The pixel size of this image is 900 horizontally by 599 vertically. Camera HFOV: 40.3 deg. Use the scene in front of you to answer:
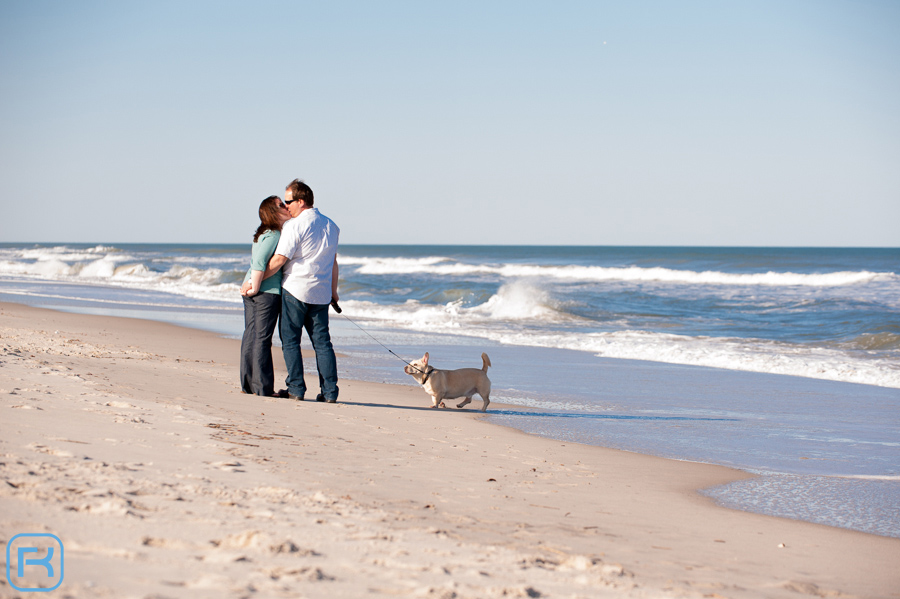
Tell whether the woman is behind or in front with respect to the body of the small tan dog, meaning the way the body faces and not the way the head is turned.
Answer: in front

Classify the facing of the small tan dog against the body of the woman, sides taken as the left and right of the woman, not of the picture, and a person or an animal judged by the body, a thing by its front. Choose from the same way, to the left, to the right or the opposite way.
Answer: the opposite way

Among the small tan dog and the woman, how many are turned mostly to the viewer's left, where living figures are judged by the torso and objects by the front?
1

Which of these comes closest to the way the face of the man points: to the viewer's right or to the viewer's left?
to the viewer's left

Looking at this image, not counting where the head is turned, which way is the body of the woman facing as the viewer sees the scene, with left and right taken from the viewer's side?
facing to the right of the viewer

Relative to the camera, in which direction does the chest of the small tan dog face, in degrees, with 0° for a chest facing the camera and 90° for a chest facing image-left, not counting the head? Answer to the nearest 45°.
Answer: approximately 90°

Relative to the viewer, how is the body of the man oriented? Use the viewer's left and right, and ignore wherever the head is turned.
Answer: facing away from the viewer and to the left of the viewer
